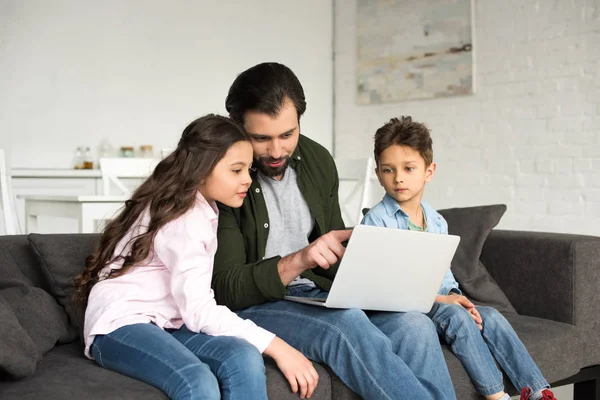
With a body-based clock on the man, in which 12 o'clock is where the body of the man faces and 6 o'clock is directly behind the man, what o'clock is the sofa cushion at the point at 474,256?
The sofa cushion is roughly at 9 o'clock from the man.

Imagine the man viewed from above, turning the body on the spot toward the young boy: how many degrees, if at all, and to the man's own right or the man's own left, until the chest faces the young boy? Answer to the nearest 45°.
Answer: approximately 45° to the man's own left

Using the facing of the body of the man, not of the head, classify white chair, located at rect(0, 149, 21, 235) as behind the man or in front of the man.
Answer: behind

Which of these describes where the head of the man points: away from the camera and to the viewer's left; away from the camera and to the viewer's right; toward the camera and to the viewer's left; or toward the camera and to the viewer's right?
toward the camera and to the viewer's right

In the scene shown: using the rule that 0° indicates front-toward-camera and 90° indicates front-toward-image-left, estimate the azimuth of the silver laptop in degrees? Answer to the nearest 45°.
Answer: approximately 135°

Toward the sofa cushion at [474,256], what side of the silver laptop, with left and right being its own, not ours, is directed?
right

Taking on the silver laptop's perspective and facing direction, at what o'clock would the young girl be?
The young girl is roughly at 10 o'clock from the silver laptop.

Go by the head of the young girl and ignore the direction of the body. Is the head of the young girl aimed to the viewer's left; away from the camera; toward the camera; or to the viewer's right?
to the viewer's right

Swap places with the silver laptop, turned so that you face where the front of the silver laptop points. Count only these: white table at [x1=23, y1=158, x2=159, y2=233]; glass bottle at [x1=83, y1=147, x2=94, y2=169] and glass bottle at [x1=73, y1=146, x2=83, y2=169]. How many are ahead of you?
3
